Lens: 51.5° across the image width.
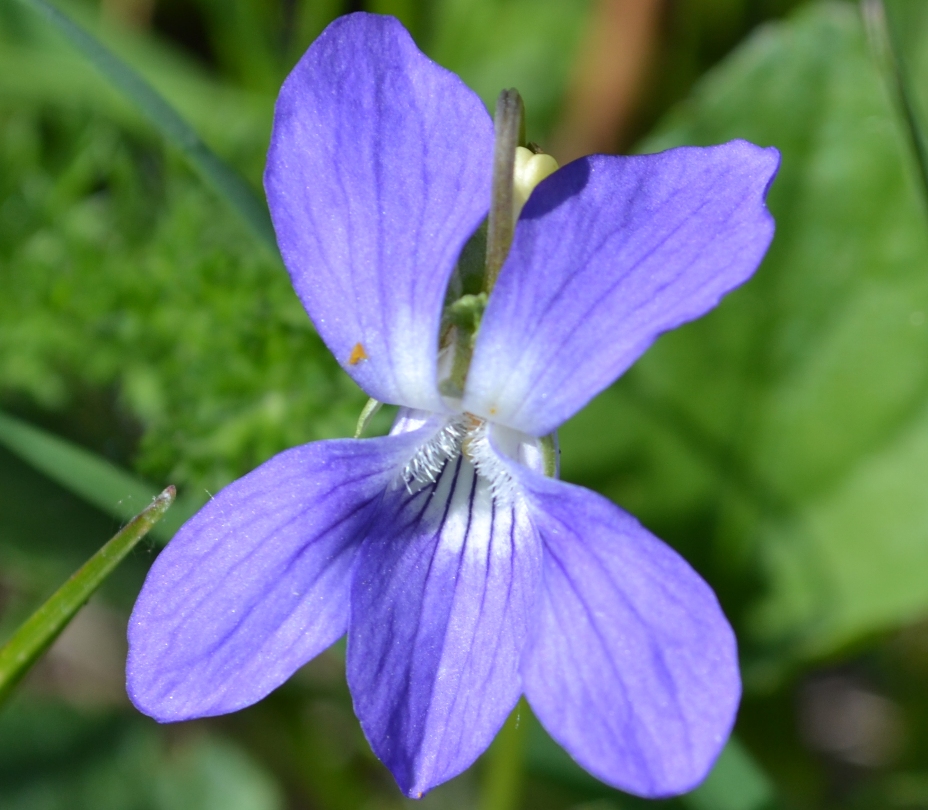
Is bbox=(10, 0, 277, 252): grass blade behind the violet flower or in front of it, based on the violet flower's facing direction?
behind

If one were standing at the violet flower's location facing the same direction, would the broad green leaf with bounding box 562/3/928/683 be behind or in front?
behind

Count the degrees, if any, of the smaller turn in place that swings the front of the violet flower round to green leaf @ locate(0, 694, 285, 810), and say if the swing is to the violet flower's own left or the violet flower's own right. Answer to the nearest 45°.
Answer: approximately 135° to the violet flower's own right

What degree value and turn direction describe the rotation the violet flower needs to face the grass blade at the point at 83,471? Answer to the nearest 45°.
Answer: approximately 135° to its right

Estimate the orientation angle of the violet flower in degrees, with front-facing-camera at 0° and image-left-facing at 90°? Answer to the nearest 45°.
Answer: approximately 0°

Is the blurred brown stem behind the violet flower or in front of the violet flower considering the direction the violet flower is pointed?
behind
